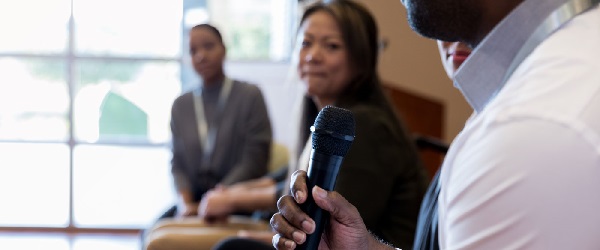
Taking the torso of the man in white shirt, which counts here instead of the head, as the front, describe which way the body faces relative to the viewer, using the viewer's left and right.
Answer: facing to the left of the viewer

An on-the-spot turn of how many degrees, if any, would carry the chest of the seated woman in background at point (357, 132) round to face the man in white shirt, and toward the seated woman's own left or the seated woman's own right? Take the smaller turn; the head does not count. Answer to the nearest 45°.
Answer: approximately 90° to the seated woman's own left
